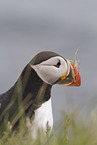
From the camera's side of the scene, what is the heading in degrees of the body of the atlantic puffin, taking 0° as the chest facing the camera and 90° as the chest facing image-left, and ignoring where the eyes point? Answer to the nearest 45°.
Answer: approximately 270°
